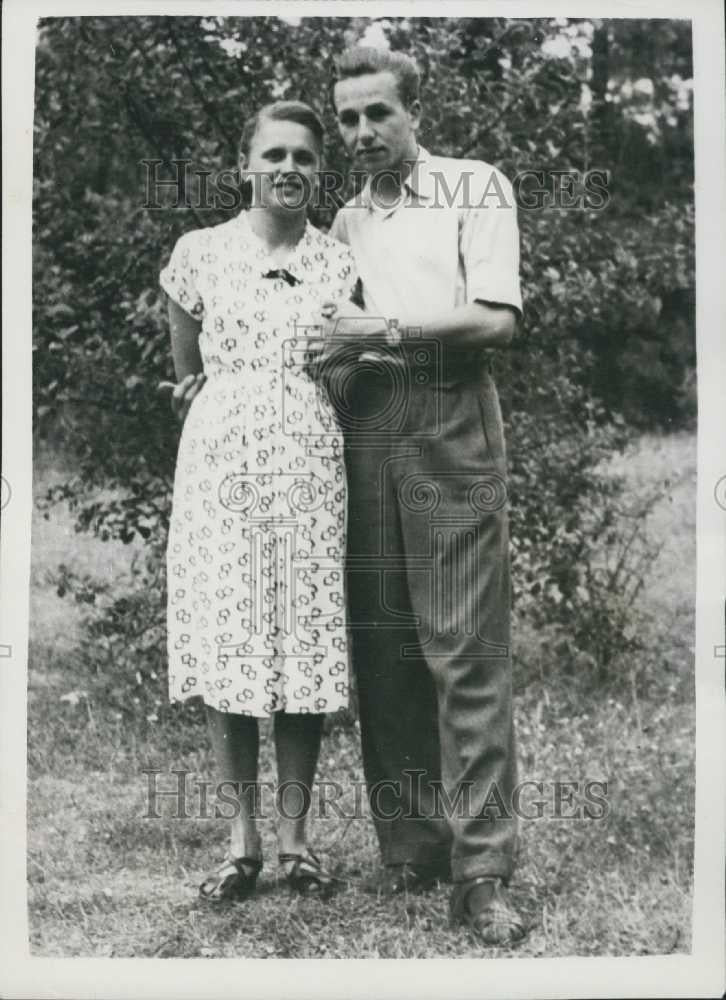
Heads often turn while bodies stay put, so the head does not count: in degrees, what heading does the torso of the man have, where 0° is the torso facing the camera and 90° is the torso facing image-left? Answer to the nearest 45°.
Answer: approximately 45°

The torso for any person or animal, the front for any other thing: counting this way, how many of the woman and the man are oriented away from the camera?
0

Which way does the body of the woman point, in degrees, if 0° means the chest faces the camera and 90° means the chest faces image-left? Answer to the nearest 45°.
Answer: approximately 0°
